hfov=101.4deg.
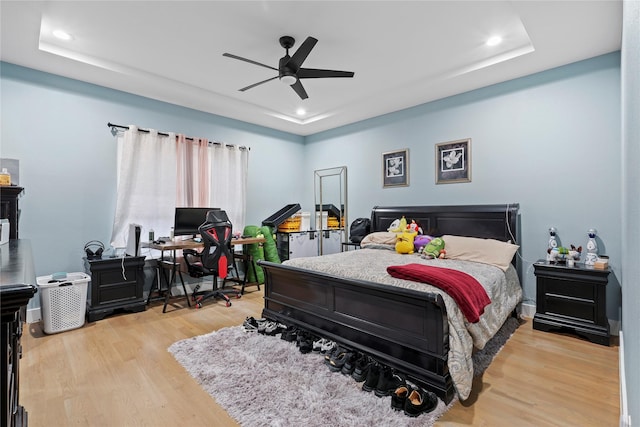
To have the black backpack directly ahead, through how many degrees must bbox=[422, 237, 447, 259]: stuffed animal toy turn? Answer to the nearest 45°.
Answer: approximately 90° to its right

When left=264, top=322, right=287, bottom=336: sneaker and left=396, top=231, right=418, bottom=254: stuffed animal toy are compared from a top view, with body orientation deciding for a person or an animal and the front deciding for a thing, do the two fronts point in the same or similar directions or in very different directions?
same or similar directions

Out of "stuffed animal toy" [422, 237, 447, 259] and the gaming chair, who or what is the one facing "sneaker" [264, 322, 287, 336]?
the stuffed animal toy

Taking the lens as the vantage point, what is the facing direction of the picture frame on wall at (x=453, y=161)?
facing the viewer and to the left of the viewer

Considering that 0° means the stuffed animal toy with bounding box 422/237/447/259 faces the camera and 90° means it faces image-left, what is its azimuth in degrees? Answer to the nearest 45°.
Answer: approximately 45°

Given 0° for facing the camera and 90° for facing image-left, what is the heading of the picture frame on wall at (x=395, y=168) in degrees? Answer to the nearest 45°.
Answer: approximately 45°

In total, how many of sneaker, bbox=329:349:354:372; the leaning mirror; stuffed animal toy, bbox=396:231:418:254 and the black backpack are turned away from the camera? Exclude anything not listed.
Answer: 0

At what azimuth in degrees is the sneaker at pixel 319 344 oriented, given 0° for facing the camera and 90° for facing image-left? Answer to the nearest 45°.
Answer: approximately 45°

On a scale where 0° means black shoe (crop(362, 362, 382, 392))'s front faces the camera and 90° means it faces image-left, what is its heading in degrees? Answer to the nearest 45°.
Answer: approximately 45°

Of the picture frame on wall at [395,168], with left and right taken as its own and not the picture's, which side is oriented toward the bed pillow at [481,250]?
left

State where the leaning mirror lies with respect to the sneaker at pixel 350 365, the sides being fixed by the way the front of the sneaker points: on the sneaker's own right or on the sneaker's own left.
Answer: on the sneaker's own right

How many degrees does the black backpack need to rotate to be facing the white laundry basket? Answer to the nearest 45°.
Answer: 0° — it already faces it

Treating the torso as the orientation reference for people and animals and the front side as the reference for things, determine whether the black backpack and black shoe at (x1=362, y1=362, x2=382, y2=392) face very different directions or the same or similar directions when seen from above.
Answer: same or similar directions
